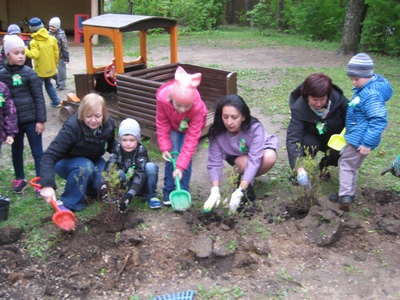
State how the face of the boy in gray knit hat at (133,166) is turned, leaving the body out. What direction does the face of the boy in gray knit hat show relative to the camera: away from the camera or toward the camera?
toward the camera

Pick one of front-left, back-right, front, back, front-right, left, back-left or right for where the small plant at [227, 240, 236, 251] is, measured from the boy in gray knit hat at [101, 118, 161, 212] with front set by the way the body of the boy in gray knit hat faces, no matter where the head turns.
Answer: front-left

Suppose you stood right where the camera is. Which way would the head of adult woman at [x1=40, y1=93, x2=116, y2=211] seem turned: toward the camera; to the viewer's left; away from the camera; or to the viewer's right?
toward the camera

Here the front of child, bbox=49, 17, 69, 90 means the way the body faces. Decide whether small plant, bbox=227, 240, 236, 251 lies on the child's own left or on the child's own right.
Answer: on the child's own left

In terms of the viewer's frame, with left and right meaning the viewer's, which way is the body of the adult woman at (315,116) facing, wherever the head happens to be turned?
facing the viewer

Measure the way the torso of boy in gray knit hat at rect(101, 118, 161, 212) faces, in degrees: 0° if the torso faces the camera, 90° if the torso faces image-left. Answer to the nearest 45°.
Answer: approximately 0°

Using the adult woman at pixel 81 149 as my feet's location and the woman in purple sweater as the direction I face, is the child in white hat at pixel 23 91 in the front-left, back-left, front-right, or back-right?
back-left

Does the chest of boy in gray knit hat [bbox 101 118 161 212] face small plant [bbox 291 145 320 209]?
no

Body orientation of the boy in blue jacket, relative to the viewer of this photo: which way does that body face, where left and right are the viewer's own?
facing the viewer and to the left of the viewer
